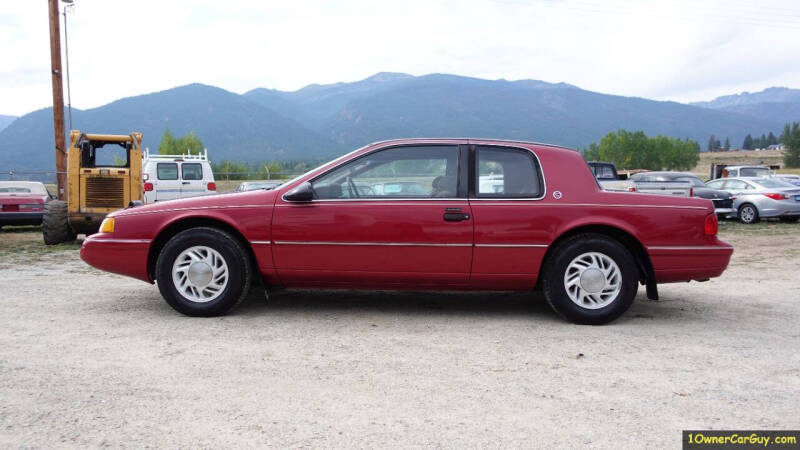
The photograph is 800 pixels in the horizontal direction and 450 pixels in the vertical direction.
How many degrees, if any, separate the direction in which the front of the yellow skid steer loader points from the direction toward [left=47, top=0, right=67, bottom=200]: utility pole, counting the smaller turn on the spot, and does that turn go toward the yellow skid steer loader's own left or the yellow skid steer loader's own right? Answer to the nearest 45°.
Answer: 0° — it already faces it

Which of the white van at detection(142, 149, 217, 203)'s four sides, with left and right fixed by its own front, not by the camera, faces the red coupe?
back

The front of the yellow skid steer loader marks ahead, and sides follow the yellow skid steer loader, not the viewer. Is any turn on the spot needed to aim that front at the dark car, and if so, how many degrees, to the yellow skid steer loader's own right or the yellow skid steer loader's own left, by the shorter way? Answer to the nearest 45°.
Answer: approximately 90° to the yellow skid steer loader's own right

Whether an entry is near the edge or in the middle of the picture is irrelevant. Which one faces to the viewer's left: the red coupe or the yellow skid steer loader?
the red coupe

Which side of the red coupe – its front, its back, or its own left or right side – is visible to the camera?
left

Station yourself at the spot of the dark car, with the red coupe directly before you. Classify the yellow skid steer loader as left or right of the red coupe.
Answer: right

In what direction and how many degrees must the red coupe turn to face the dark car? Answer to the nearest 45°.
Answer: approximately 135° to its right

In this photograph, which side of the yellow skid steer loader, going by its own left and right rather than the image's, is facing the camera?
back

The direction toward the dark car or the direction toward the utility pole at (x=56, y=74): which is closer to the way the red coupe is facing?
the utility pole

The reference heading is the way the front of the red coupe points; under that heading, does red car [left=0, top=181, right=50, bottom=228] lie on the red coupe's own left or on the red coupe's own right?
on the red coupe's own right

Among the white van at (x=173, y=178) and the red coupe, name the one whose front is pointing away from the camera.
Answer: the white van

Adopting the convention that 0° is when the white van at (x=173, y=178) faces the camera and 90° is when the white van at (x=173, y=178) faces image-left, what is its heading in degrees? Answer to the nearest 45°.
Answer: approximately 180°

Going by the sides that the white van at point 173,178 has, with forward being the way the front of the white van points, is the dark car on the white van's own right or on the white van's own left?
on the white van's own right
